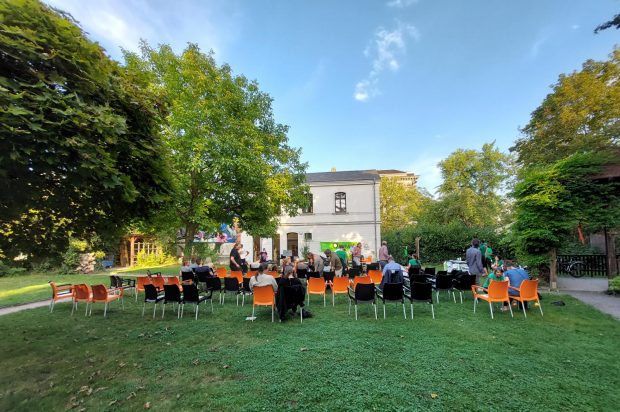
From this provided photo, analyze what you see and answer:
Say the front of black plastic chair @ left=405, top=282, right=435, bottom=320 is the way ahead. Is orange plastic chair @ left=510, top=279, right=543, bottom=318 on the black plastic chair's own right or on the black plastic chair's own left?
on the black plastic chair's own right

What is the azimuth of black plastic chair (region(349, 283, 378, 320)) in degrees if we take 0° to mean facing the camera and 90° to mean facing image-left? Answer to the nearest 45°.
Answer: approximately 180°

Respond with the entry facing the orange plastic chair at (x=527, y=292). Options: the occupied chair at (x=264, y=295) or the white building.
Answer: the white building

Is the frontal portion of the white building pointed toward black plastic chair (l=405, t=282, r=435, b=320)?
yes

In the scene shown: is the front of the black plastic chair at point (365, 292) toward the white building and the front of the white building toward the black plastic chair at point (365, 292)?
yes

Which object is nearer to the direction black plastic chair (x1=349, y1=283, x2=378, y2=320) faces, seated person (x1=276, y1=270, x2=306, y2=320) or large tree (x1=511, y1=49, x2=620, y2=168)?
the large tree

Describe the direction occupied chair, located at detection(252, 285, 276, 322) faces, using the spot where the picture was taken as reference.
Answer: facing away from the viewer

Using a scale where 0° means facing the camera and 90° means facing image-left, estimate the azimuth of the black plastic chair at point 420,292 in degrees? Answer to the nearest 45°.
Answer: approximately 180°

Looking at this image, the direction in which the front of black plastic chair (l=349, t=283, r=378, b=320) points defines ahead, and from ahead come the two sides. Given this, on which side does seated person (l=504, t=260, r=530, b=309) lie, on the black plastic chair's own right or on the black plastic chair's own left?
on the black plastic chair's own right
